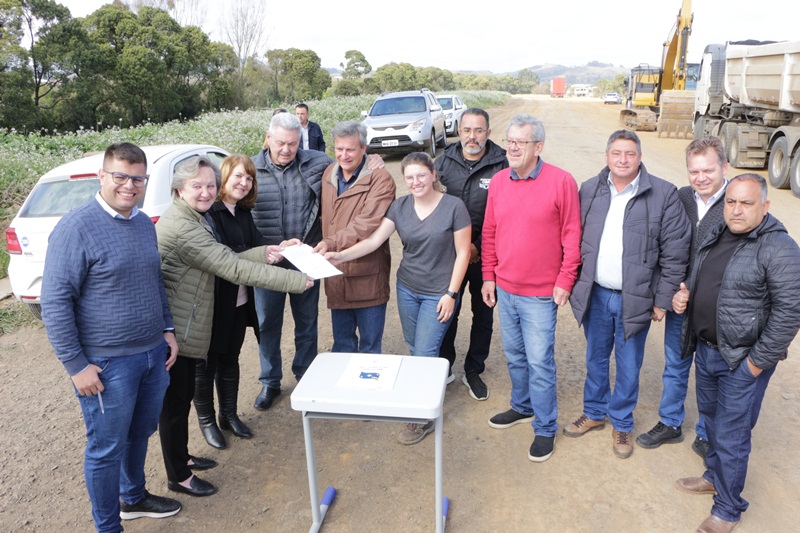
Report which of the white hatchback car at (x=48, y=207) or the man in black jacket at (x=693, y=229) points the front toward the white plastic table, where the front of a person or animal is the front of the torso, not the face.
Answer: the man in black jacket

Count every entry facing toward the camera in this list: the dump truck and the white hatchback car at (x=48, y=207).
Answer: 0

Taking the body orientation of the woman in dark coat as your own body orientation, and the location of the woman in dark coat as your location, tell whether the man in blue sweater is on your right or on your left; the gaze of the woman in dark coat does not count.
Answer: on your right

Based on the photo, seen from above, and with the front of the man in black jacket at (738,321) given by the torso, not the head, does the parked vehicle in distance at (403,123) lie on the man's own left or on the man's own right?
on the man's own right

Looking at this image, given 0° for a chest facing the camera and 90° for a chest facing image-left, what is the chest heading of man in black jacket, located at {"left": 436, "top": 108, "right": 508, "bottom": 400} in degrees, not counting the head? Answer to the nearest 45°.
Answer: approximately 0°

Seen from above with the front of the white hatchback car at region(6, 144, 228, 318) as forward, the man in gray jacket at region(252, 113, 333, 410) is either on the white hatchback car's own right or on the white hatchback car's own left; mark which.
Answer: on the white hatchback car's own right

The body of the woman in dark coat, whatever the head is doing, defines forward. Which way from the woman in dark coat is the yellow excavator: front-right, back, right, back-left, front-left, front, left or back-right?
left

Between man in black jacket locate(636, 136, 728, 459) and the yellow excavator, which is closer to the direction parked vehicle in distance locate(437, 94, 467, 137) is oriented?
the man in black jacket

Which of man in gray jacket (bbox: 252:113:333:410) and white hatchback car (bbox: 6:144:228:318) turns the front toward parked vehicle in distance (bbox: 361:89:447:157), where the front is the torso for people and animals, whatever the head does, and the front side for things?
the white hatchback car

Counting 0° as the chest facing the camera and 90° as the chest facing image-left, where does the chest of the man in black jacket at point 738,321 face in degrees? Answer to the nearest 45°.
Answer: approximately 45°

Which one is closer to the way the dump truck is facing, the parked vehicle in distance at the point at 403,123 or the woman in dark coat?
the parked vehicle in distance

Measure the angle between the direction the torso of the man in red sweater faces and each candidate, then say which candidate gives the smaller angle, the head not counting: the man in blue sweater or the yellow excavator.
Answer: the man in blue sweater

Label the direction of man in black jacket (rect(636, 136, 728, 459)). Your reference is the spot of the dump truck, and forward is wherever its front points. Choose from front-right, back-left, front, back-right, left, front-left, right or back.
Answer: back-left

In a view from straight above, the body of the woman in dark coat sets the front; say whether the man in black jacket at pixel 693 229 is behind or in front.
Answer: in front

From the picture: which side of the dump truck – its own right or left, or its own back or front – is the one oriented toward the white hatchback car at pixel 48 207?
left

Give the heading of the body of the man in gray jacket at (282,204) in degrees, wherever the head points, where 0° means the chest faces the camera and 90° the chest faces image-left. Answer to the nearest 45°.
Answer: approximately 0°
